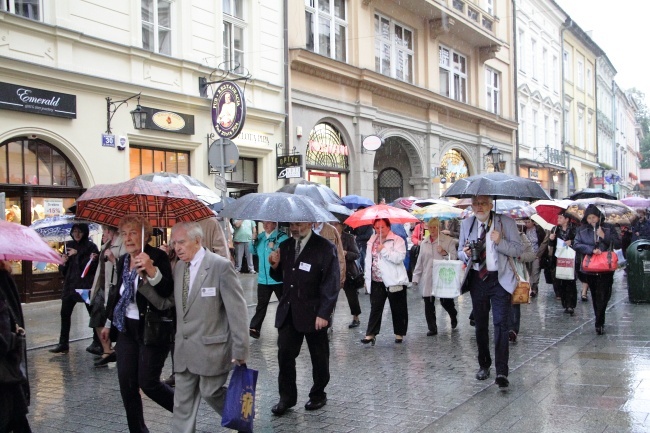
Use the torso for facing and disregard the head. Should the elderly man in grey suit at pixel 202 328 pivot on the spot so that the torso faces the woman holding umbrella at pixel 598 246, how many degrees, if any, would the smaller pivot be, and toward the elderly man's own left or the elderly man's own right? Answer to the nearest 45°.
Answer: approximately 180°

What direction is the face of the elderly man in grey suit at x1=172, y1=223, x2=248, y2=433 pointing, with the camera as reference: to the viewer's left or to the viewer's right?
to the viewer's left

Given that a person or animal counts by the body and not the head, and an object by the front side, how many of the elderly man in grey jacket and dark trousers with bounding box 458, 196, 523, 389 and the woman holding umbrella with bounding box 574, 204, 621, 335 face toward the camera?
2

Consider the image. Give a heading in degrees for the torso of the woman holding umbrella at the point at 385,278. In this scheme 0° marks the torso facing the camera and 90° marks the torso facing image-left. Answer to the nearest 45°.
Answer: approximately 45°

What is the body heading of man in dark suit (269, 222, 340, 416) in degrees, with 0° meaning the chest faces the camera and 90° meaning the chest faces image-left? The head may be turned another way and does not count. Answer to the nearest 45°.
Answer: approximately 45°

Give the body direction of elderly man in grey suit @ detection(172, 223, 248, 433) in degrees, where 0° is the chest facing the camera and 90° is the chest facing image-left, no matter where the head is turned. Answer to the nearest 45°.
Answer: approximately 45°
